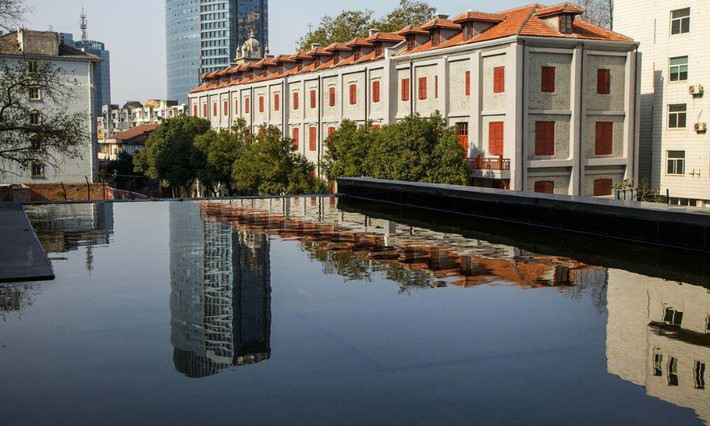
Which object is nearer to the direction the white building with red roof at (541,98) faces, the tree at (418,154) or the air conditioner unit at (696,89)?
the tree

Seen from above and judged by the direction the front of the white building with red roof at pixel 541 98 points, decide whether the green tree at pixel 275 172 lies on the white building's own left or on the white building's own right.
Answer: on the white building's own right

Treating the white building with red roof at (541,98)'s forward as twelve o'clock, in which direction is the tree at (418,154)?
The tree is roughly at 1 o'clock from the white building with red roof.

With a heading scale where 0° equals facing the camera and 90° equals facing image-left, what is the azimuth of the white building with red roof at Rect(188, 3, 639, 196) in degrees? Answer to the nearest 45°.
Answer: approximately 45°

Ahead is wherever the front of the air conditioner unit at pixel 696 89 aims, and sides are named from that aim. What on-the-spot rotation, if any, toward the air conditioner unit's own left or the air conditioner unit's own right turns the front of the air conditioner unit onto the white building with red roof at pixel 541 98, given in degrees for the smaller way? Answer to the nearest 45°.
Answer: approximately 45° to the air conditioner unit's own right

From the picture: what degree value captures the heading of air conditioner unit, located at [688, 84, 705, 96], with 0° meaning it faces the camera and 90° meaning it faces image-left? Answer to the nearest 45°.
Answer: approximately 45°

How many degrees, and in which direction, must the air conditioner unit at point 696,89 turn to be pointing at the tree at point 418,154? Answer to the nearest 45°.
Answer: approximately 45° to its right
